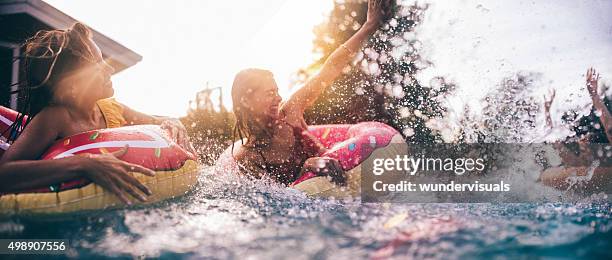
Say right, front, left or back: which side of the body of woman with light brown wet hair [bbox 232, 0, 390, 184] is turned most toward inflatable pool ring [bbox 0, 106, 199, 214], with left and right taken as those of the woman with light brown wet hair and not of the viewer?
right

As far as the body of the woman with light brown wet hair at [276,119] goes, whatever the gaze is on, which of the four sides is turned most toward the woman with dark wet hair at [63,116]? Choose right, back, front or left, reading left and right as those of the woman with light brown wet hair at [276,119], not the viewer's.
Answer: right

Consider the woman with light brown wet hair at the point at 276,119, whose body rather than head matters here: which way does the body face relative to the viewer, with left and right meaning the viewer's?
facing the viewer and to the right of the viewer

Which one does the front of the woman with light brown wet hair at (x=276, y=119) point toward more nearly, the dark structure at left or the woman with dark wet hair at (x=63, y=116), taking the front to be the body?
the woman with dark wet hair
